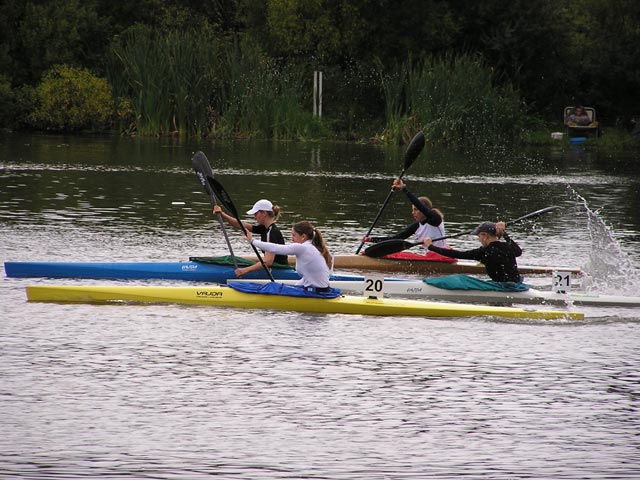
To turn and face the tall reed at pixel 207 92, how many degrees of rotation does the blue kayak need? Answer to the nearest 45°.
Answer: approximately 90° to its right

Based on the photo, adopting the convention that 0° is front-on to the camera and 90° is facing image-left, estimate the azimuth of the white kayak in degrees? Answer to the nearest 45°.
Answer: approximately 90°

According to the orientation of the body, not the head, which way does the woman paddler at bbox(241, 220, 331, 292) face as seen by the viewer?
to the viewer's left

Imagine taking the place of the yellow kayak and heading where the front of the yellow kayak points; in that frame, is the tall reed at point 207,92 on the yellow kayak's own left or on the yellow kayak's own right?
on the yellow kayak's own right

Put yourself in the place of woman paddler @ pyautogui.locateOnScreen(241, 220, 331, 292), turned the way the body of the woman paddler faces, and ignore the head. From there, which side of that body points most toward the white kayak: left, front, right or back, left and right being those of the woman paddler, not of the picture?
back
